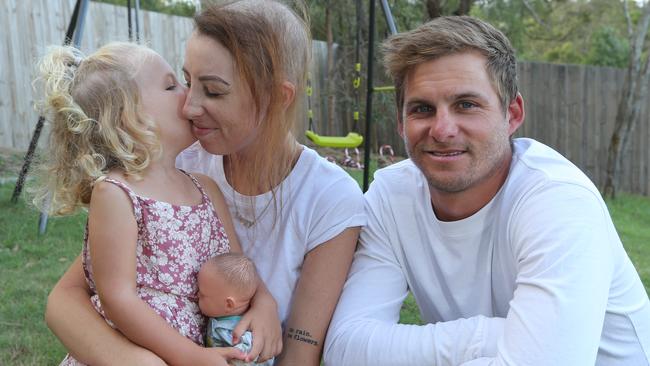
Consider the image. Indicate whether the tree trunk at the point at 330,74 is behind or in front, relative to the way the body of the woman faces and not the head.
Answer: behind

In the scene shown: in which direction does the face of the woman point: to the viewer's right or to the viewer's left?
to the viewer's left

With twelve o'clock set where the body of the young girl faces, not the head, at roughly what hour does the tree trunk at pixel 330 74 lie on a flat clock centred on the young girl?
The tree trunk is roughly at 8 o'clock from the young girl.

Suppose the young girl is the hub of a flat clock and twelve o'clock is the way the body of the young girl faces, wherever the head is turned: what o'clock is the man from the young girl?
The man is roughly at 11 o'clock from the young girl.

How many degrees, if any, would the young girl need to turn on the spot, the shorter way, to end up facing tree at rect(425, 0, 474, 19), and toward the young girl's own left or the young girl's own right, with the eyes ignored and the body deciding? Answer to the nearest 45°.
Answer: approximately 90° to the young girl's own left

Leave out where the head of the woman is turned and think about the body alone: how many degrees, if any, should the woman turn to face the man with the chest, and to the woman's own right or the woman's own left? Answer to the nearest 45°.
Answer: approximately 90° to the woman's own left

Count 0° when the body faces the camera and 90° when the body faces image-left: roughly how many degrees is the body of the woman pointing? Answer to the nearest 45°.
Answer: approximately 45°

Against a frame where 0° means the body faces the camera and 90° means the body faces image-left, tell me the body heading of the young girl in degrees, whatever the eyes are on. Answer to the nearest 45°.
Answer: approximately 315°

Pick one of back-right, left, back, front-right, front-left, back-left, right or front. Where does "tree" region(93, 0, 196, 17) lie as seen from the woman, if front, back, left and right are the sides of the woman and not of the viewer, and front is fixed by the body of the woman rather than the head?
back-right

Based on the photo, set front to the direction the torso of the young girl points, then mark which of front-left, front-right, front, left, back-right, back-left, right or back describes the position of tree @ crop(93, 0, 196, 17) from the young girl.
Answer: back-left
